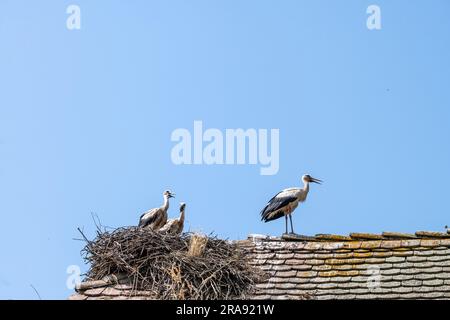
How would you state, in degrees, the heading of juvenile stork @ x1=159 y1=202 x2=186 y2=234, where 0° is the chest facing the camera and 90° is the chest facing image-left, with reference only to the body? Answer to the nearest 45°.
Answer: approximately 270°
